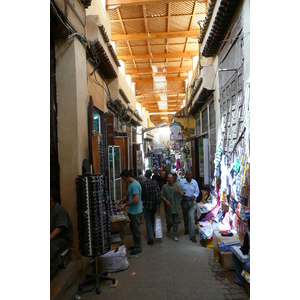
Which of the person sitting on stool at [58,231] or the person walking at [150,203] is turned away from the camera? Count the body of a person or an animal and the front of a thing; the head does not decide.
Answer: the person walking

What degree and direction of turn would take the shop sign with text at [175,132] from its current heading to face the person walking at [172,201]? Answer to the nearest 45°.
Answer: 0° — it already faces them

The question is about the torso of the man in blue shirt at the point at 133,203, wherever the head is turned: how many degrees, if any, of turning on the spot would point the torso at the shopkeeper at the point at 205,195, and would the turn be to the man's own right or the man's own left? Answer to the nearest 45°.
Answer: approximately 135° to the man's own right

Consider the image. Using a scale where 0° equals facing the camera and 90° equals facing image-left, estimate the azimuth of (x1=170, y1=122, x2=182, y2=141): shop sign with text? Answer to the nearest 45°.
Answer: approximately 0°

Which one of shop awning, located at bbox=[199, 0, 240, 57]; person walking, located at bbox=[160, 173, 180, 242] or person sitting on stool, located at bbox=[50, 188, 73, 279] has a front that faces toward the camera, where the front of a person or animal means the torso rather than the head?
the person walking

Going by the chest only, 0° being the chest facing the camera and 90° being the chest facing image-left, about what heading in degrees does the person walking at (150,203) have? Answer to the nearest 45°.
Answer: approximately 180°

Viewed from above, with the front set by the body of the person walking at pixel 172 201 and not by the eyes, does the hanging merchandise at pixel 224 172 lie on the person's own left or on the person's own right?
on the person's own left

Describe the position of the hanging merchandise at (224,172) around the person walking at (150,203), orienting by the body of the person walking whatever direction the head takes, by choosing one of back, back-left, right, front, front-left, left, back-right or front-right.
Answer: right

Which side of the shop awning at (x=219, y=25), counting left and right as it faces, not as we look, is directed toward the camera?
left
